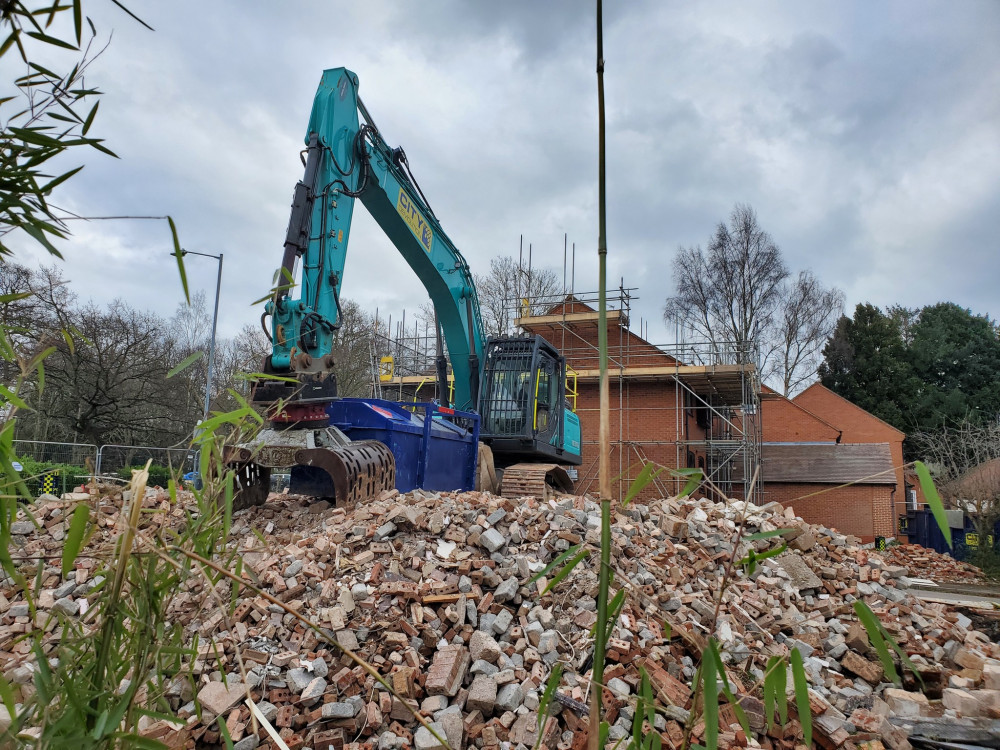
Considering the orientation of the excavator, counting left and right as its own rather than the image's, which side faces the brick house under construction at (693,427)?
back

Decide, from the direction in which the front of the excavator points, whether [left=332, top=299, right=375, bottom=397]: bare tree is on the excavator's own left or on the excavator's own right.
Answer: on the excavator's own right

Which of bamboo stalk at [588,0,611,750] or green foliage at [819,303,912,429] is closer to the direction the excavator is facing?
the bamboo stalk

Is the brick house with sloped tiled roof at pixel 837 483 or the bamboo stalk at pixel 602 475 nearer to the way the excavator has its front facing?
the bamboo stalk

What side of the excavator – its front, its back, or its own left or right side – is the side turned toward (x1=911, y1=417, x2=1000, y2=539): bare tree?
back

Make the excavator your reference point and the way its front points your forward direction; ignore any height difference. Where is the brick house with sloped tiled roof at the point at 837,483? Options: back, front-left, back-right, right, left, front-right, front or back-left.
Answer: back

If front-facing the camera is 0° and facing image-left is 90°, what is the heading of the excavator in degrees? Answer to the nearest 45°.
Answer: approximately 45°

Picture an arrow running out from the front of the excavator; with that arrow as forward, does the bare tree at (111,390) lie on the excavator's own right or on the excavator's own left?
on the excavator's own right

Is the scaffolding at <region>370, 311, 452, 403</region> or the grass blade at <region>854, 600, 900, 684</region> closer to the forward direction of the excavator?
the grass blade

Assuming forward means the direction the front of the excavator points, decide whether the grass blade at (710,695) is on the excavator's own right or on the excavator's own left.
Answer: on the excavator's own left

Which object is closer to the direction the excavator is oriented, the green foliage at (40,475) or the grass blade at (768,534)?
the green foliage

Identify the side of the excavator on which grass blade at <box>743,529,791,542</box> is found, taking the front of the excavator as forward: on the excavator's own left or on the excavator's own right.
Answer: on the excavator's own left

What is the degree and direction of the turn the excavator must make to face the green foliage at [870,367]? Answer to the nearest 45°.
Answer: approximately 180°
